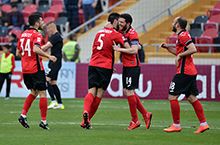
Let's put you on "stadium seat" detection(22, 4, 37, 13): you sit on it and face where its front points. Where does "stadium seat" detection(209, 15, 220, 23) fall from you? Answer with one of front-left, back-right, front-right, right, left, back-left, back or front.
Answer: left

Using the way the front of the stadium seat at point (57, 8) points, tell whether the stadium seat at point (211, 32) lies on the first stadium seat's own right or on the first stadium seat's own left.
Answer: on the first stadium seat's own left

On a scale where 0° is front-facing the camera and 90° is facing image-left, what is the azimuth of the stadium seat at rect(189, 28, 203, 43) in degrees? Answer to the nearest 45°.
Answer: approximately 45°

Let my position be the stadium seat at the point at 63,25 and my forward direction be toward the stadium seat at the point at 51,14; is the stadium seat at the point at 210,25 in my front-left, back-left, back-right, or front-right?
back-right

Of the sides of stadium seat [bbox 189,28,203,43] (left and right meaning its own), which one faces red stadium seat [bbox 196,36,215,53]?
left

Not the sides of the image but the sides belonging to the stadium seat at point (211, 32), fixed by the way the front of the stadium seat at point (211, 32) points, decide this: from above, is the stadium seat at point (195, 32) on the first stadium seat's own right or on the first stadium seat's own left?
on the first stadium seat's own right

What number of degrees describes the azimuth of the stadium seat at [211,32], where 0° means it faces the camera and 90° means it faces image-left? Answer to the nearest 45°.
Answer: approximately 45°

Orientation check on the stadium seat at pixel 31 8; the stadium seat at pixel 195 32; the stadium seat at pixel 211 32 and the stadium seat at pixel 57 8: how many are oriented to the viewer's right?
0

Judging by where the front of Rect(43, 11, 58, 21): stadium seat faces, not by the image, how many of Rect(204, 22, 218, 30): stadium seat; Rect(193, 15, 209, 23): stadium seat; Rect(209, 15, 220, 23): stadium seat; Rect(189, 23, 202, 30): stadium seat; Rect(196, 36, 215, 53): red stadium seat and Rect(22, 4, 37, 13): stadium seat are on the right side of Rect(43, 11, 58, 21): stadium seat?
1

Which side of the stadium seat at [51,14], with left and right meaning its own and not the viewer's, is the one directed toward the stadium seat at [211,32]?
left

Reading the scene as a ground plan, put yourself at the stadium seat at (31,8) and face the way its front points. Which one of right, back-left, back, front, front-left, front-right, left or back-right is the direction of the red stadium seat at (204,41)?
left

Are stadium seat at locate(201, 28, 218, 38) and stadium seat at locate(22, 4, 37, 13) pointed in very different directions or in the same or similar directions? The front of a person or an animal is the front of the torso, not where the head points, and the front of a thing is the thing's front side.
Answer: same or similar directions

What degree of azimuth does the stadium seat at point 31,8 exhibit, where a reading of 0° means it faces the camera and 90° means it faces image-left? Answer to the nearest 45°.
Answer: approximately 45°

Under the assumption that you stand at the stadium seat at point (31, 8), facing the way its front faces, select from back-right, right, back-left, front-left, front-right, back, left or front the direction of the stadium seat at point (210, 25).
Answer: left

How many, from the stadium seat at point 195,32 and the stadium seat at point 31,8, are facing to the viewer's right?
0

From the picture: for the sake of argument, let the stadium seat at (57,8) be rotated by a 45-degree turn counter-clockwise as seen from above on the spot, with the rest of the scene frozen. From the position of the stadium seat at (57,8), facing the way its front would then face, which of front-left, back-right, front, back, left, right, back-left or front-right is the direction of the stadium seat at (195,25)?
front-left

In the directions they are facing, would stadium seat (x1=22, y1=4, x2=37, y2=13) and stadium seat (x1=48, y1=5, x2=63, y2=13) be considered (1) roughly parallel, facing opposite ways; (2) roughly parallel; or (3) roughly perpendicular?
roughly parallel

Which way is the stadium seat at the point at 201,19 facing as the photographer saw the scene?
facing the viewer and to the left of the viewer

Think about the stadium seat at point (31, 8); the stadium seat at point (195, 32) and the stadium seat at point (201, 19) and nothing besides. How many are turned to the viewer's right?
0
